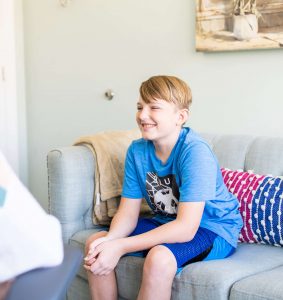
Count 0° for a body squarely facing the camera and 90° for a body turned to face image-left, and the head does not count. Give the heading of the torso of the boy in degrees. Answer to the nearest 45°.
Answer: approximately 45°

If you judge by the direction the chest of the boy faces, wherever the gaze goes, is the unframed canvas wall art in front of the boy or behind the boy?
behind

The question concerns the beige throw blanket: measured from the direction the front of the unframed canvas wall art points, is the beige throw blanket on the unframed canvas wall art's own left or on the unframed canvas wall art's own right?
on the unframed canvas wall art's own right

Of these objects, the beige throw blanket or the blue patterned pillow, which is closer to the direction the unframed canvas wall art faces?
the blue patterned pillow

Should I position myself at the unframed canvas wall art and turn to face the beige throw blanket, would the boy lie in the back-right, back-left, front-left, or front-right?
front-left

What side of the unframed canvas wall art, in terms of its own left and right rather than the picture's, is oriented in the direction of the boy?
front

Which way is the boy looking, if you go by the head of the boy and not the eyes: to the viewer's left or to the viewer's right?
to the viewer's left

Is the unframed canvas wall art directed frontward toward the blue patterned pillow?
yes

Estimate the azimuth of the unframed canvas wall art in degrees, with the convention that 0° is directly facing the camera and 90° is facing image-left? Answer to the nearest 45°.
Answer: approximately 0°
